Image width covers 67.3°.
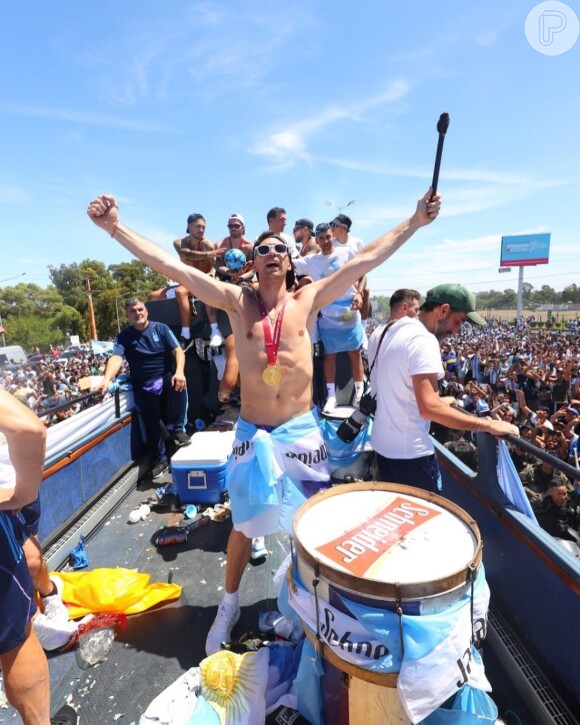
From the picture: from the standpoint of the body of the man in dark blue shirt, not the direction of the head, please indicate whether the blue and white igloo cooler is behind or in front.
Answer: in front

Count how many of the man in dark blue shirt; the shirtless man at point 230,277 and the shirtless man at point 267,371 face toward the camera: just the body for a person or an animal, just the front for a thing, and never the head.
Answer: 3

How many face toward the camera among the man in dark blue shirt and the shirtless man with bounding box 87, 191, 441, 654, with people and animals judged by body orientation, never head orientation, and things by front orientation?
2

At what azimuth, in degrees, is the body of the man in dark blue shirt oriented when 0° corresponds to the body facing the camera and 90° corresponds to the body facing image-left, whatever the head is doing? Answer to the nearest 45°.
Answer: approximately 0°

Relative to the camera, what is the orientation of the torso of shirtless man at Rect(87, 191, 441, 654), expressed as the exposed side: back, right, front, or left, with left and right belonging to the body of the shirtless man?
front

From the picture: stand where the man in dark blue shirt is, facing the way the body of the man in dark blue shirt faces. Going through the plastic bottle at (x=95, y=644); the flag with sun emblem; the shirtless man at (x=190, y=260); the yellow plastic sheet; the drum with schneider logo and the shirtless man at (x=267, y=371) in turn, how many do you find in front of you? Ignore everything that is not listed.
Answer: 5

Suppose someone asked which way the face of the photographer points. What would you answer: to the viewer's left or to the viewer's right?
to the viewer's right

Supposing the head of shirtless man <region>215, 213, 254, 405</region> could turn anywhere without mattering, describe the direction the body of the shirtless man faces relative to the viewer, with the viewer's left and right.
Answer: facing the viewer
